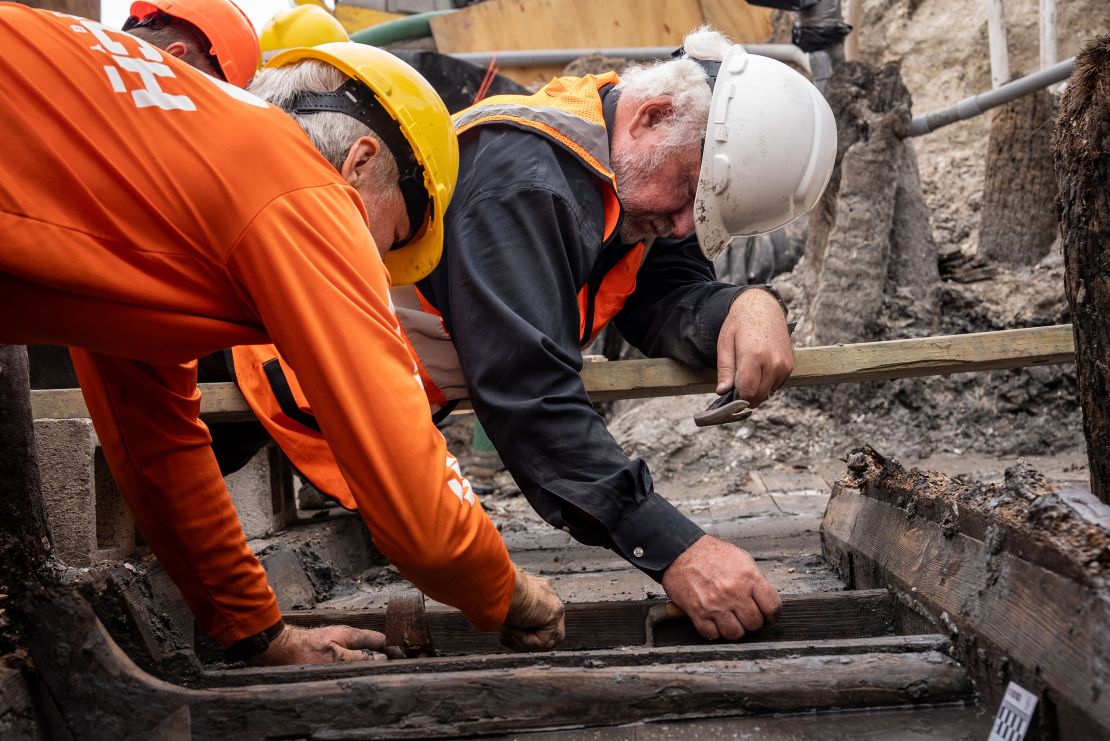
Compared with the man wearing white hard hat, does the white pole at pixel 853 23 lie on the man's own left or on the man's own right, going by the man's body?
on the man's own left

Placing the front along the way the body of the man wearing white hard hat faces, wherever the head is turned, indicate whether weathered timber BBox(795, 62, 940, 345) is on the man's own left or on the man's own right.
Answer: on the man's own left
